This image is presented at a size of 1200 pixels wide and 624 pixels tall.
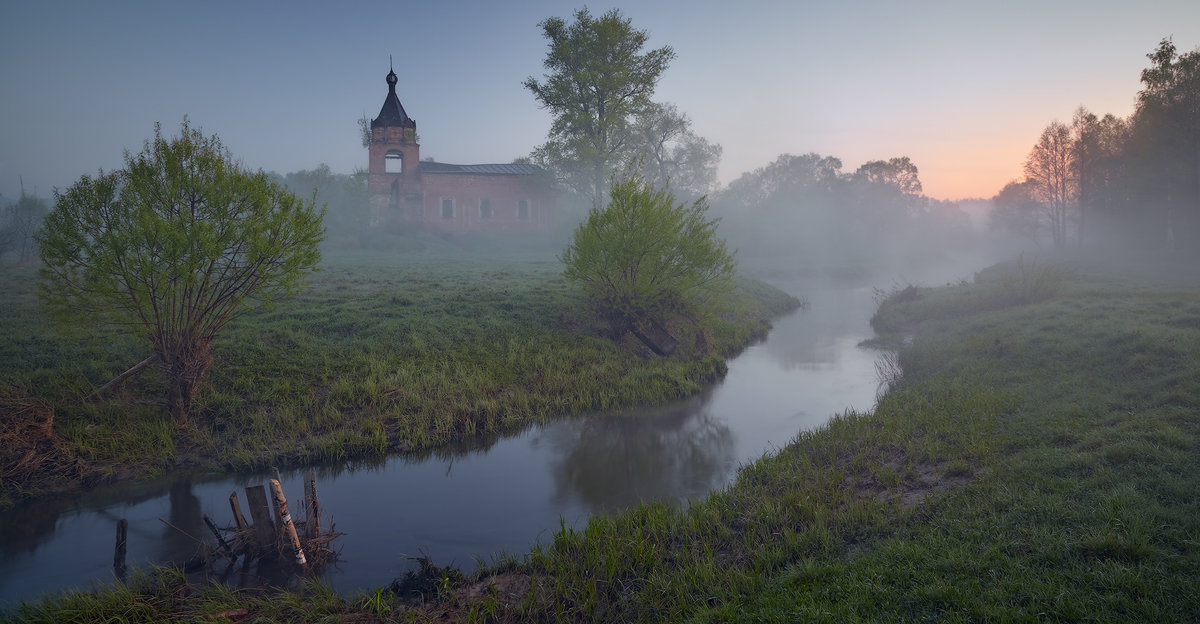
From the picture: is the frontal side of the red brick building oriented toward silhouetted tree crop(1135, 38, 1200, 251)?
no

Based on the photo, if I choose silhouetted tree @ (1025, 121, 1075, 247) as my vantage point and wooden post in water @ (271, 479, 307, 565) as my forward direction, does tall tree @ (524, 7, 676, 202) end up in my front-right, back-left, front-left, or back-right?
front-right

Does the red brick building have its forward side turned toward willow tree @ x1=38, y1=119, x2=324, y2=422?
no

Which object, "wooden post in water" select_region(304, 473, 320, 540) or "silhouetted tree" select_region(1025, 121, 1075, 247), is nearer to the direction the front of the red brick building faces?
the wooden post in water
